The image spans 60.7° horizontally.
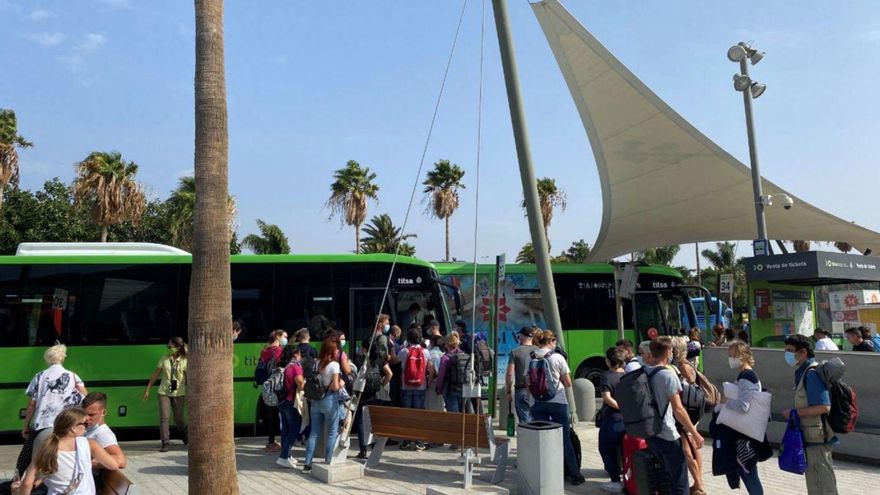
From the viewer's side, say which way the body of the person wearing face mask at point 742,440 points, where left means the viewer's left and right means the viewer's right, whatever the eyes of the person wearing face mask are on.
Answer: facing to the left of the viewer

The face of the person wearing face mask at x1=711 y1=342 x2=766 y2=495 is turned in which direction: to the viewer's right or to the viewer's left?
to the viewer's left

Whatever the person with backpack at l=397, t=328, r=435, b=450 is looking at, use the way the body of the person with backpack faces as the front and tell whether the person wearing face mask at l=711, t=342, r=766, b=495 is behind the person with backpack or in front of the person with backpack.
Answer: behind

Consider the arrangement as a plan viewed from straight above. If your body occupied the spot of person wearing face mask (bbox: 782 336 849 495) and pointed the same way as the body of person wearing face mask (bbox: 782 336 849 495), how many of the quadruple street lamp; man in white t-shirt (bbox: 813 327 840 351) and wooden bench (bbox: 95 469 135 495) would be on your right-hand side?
2

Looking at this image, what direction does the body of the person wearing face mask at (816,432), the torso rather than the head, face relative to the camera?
to the viewer's left

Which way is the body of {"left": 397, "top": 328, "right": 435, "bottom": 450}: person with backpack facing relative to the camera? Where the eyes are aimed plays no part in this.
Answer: away from the camera

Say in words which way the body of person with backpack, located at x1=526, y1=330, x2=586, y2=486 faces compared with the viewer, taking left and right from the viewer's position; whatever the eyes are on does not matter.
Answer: facing away from the viewer and to the right of the viewer

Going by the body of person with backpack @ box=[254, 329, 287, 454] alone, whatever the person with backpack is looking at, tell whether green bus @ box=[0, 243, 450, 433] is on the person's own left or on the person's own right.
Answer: on the person's own left

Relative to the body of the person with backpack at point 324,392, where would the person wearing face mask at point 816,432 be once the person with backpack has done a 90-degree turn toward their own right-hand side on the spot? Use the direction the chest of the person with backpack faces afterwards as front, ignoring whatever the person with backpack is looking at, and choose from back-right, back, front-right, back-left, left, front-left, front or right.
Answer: front
